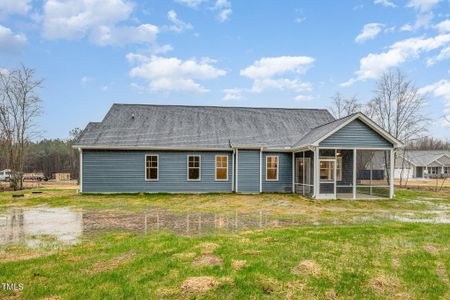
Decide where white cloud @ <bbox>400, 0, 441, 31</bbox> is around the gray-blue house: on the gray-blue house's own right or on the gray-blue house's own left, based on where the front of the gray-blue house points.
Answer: on the gray-blue house's own right

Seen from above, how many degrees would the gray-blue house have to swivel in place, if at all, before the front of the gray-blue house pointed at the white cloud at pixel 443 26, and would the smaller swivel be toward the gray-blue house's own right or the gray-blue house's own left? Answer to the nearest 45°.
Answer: approximately 90° to the gray-blue house's own right

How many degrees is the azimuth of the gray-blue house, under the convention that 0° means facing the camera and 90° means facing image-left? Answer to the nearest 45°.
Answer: approximately 180°

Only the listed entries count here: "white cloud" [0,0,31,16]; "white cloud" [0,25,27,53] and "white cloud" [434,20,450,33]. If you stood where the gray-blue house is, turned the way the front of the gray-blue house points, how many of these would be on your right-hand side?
1
